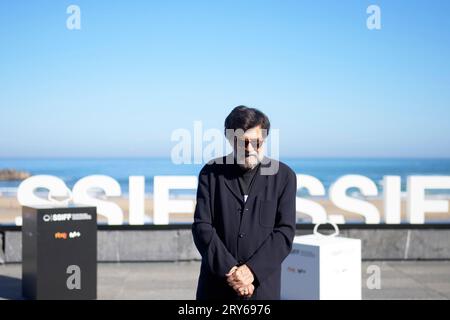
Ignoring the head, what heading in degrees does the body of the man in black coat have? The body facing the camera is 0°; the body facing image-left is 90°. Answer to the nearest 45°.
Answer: approximately 0°
